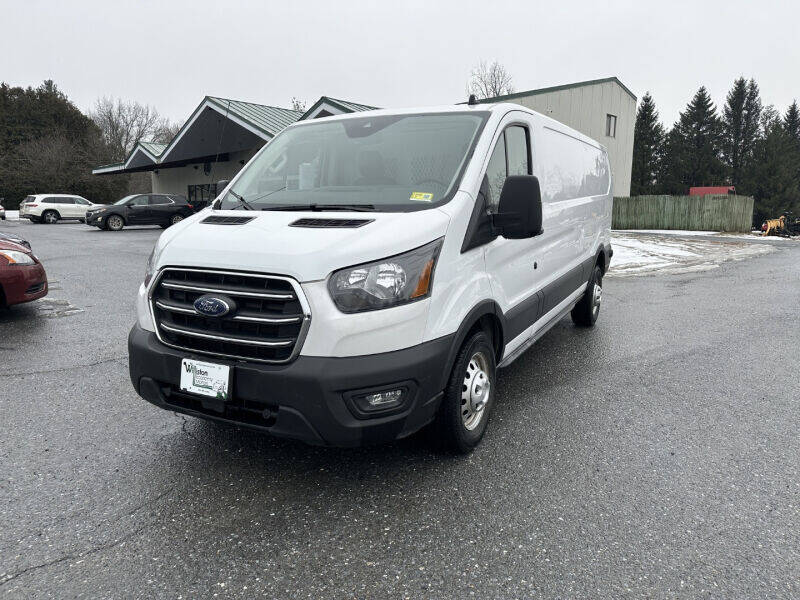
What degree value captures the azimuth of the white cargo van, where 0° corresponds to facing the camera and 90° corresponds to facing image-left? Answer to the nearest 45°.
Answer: approximately 45°

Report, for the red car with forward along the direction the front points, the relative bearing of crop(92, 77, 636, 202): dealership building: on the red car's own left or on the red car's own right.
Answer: on the red car's own left

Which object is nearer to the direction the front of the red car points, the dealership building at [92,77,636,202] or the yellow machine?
the yellow machine

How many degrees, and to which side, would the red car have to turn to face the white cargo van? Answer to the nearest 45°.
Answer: approximately 45° to its right

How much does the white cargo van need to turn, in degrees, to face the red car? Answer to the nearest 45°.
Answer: approximately 90° to its right

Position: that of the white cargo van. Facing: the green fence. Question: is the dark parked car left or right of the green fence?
left

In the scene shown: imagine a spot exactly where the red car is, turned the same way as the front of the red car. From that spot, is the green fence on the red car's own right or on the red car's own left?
on the red car's own left

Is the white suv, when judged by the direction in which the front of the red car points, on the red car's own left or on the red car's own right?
on the red car's own left

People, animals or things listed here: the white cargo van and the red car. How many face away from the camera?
0

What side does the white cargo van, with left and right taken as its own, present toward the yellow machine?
back

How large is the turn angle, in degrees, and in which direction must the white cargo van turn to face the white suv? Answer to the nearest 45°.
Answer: approximately 90° to its right
